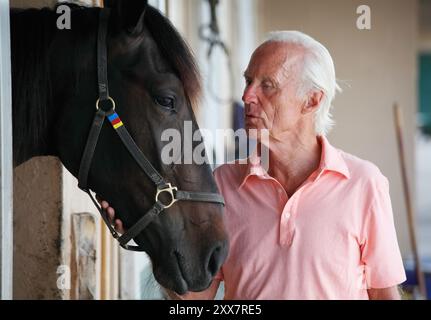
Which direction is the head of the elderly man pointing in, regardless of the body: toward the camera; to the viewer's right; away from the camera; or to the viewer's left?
to the viewer's left

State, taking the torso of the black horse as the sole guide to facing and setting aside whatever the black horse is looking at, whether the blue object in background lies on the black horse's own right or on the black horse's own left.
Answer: on the black horse's own left

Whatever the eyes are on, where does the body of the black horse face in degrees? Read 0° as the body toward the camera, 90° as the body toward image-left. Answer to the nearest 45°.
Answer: approximately 270°
